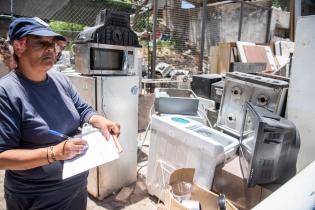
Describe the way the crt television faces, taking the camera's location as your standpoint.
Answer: facing to the left of the viewer

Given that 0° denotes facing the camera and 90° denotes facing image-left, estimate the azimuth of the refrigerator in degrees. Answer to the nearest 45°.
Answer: approximately 315°

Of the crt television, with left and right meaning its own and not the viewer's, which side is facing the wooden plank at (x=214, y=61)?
right

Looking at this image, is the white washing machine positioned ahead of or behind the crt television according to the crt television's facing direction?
ahead

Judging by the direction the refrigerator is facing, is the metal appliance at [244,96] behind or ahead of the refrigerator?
ahead

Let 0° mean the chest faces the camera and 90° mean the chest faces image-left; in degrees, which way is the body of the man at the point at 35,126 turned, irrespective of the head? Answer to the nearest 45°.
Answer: approximately 315°

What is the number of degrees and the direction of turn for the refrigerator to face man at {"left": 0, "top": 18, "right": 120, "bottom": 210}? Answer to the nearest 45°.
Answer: approximately 45° to its right

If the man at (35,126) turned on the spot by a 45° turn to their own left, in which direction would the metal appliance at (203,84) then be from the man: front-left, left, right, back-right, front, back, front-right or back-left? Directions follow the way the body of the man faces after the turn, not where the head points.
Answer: front-left

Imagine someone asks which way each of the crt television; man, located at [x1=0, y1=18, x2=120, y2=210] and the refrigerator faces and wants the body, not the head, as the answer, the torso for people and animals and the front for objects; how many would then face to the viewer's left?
1

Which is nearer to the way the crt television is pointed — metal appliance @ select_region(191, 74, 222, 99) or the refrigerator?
the refrigerator

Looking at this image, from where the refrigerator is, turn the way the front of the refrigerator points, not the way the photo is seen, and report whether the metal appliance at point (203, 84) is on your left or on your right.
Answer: on your left
